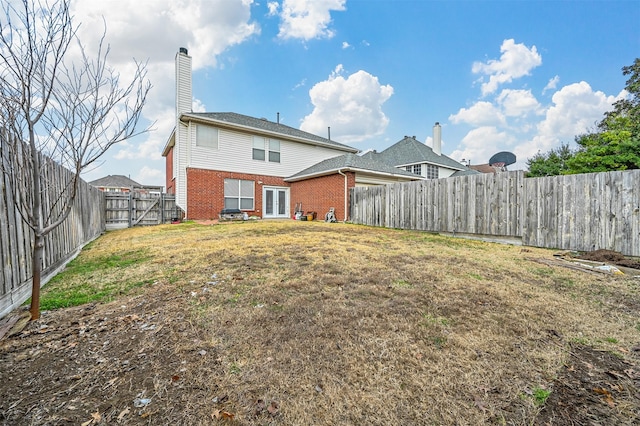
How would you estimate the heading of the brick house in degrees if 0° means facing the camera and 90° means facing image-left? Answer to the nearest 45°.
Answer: approximately 135°

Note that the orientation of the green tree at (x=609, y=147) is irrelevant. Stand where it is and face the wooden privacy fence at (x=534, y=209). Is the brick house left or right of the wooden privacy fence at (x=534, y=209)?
right

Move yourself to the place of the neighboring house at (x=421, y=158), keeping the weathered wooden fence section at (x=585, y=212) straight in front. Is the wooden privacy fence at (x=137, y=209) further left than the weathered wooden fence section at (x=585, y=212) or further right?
right

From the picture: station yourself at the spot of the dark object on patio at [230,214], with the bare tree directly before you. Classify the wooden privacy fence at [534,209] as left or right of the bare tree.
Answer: left

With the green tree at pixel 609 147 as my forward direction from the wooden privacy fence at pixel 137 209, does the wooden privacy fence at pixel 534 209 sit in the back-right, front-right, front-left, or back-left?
front-right

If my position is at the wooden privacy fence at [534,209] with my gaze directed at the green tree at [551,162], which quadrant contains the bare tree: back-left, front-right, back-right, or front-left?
back-left

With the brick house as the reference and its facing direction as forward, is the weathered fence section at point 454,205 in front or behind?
behind

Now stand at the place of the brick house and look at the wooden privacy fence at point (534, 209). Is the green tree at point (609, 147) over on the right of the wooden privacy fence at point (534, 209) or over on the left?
left

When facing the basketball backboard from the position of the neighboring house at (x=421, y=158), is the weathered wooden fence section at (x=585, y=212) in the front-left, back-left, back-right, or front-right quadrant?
front-right

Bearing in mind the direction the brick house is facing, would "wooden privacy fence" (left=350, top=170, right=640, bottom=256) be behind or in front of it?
behind

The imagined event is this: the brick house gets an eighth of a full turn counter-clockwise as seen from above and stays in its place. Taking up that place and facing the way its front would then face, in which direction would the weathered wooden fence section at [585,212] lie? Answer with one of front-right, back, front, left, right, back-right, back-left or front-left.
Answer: back-left

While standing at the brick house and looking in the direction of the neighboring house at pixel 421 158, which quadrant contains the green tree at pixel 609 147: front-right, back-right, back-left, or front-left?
front-right

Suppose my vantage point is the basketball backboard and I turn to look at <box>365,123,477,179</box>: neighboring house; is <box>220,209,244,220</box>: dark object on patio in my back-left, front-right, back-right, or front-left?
front-left
